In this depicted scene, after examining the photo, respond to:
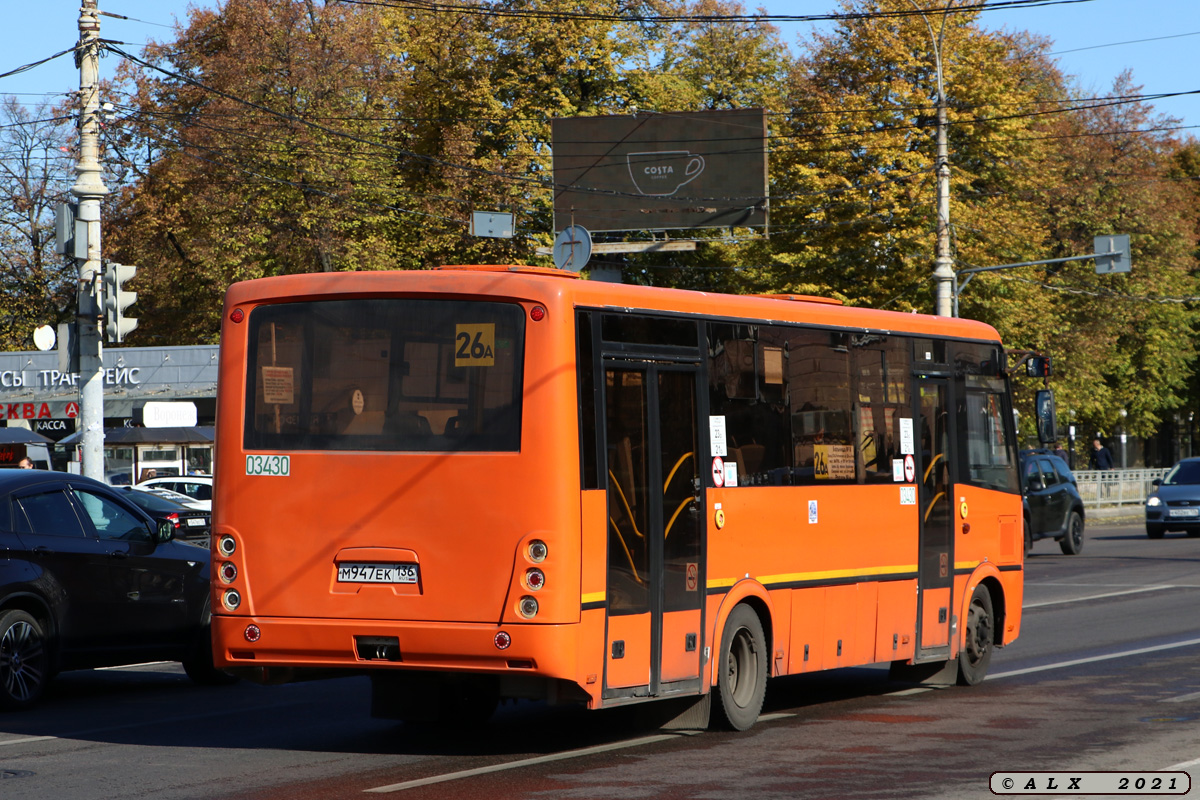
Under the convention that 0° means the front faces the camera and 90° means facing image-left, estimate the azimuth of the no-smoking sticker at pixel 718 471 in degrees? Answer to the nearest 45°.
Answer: approximately 315°

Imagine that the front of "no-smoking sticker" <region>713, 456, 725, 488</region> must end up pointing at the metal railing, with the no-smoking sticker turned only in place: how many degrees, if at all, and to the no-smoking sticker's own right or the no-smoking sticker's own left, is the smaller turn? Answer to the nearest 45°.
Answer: approximately 135° to the no-smoking sticker's own left

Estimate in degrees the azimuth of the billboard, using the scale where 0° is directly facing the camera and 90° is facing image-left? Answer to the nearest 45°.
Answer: approximately 0°

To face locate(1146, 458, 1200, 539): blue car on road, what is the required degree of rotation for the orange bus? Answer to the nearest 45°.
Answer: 0° — it already faces it

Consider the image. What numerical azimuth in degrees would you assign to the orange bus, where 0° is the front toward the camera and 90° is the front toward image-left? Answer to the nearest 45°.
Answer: approximately 225°
